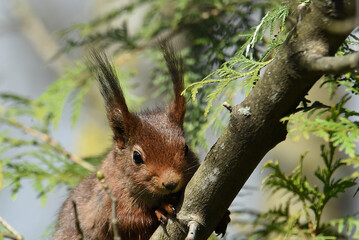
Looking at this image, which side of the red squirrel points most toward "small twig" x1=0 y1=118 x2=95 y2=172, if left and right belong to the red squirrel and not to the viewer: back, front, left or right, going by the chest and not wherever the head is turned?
back

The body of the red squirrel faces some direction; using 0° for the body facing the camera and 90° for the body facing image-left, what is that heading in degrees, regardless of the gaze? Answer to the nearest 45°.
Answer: approximately 315°
